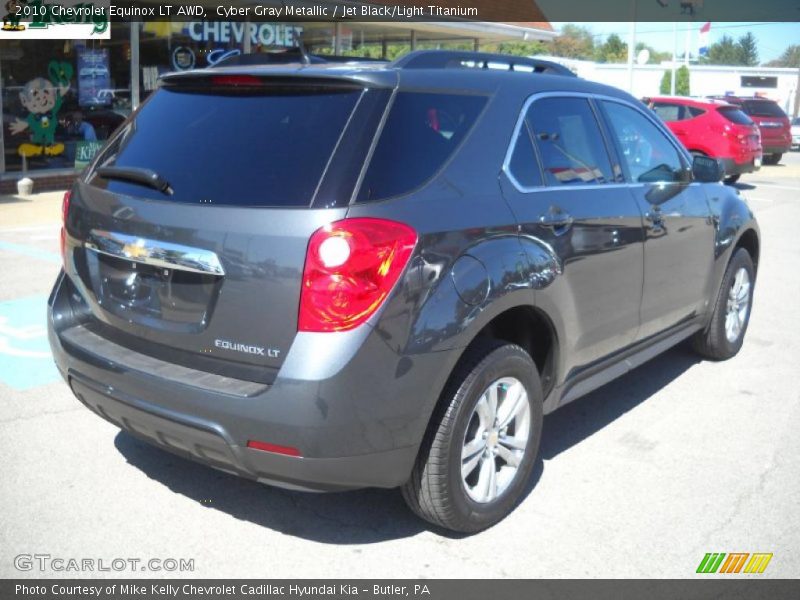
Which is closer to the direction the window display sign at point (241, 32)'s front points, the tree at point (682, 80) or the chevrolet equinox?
the chevrolet equinox

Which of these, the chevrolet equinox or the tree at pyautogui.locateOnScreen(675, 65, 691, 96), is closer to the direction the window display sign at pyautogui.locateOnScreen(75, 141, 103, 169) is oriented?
the chevrolet equinox

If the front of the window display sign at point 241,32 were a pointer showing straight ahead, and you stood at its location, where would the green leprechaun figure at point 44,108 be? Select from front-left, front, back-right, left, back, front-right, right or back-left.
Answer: front-right

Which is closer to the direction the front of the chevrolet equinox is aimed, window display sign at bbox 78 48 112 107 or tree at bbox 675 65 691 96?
the tree

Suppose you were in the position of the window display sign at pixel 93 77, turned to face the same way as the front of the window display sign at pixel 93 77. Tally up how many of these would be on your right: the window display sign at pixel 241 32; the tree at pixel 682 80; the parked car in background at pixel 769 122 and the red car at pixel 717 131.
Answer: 0

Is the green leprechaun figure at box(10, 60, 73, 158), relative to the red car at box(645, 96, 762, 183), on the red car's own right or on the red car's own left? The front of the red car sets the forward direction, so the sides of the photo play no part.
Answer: on the red car's own left

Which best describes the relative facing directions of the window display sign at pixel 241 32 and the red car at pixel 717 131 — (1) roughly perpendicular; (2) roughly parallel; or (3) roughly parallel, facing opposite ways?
roughly parallel, facing opposite ways

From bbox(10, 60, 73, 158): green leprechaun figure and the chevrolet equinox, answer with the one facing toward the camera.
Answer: the green leprechaun figure

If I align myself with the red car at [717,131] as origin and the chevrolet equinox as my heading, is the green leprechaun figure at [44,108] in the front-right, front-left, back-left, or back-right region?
front-right

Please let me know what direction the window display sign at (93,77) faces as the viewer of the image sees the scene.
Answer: facing the viewer

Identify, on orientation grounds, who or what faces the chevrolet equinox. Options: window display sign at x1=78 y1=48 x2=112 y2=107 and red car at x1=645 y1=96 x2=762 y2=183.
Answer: the window display sign

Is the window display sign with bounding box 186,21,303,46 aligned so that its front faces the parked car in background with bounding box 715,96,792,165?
no

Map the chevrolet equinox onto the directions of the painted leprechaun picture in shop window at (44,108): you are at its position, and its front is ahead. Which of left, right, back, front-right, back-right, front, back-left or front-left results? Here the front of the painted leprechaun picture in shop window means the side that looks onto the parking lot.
front

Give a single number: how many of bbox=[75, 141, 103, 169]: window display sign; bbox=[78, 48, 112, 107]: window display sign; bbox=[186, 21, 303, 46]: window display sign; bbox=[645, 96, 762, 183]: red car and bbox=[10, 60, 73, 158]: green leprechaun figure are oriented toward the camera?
4
